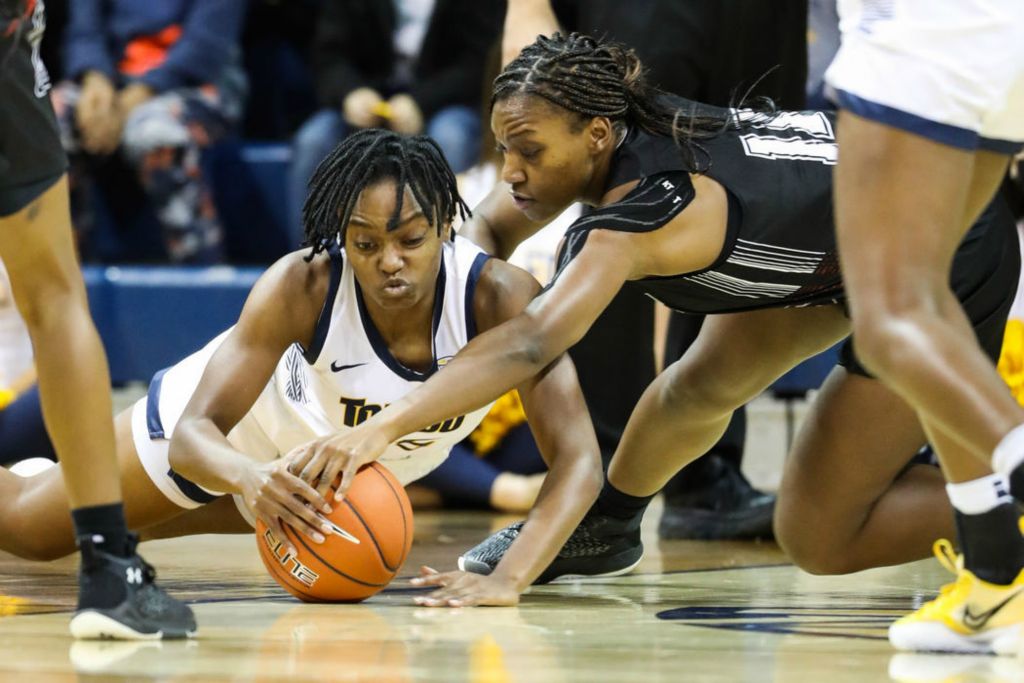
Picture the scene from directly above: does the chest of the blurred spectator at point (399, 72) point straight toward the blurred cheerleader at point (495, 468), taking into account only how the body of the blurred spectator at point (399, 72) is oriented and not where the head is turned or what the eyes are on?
yes

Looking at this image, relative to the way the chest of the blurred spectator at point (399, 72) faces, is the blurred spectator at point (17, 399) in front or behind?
in front

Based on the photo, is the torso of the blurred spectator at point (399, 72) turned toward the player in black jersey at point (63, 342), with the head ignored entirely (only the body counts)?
yes

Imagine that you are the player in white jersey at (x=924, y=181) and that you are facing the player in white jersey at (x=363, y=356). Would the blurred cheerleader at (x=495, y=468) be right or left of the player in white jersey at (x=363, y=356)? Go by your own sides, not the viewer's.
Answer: right

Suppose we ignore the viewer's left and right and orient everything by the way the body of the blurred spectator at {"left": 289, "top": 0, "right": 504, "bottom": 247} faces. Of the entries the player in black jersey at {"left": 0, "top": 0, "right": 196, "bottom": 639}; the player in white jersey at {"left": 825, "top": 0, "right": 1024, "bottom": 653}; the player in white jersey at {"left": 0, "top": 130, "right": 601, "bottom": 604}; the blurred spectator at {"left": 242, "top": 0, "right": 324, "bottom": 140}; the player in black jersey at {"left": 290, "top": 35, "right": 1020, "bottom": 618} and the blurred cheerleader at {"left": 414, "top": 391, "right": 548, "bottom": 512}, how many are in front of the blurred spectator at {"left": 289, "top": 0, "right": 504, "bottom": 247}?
5

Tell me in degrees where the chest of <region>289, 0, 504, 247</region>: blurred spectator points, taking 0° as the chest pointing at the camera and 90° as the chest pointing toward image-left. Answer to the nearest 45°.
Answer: approximately 0°

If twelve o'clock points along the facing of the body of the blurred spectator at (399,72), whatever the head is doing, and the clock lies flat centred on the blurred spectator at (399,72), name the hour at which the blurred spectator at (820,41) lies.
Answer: the blurred spectator at (820,41) is roughly at 10 o'clock from the blurred spectator at (399,72).

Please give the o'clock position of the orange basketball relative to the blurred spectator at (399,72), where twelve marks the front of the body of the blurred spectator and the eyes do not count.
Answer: The orange basketball is roughly at 12 o'clock from the blurred spectator.

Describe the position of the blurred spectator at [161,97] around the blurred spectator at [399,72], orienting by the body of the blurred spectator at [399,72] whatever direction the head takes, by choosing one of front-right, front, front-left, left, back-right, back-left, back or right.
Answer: right

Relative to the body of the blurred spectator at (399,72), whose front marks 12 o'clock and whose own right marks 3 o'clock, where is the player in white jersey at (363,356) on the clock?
The player in white jersey is roughly at 12 o'clock from the blurred spectator.

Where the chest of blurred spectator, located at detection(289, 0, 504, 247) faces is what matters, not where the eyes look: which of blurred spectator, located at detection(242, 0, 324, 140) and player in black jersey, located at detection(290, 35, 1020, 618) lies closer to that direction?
the player in black jersey

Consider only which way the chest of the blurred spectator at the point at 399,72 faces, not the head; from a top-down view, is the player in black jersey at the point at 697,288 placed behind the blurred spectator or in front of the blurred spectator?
in front
